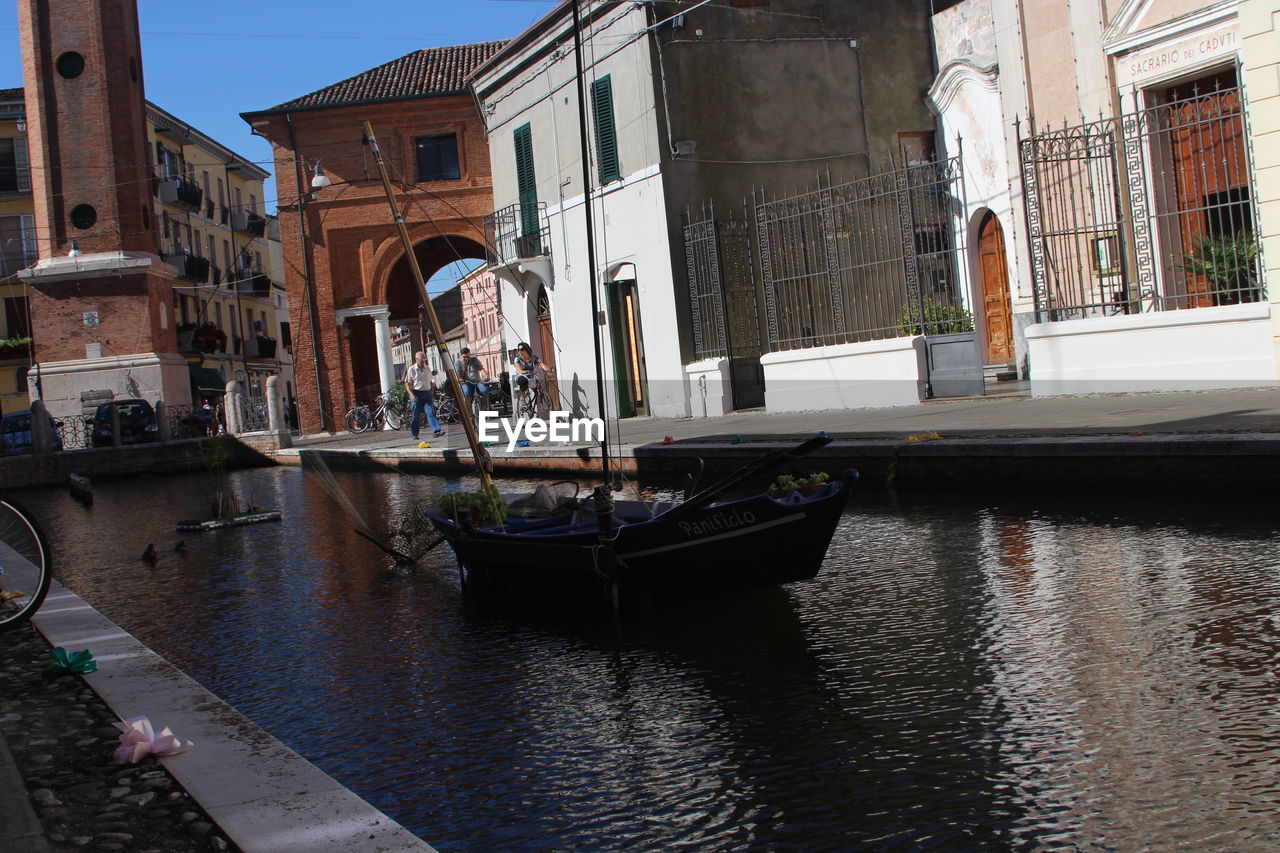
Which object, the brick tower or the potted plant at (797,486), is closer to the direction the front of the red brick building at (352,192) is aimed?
the potted plant

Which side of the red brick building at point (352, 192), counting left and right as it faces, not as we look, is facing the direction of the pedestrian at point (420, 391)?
front

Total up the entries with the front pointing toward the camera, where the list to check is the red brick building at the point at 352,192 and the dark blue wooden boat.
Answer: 1

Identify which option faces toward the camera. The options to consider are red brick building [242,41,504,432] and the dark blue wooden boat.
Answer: the red brick building

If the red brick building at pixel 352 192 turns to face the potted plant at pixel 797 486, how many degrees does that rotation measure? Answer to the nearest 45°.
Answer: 0° — it already faces it

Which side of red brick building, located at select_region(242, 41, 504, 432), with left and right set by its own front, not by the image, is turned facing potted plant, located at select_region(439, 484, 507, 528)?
front

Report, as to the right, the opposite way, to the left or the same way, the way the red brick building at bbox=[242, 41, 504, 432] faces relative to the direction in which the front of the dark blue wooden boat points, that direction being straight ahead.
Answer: to the right

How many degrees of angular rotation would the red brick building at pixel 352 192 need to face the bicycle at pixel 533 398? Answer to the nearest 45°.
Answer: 0° — it already faces it

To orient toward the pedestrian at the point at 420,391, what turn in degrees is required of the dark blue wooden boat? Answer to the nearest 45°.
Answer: approximately 90° to its left

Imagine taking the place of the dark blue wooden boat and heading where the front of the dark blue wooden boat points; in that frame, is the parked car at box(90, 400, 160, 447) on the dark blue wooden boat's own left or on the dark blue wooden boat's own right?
on the dark blue wooden boat's own left

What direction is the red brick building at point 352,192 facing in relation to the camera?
toward the camera

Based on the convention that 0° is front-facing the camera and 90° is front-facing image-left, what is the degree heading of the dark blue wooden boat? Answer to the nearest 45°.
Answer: approximately 270°

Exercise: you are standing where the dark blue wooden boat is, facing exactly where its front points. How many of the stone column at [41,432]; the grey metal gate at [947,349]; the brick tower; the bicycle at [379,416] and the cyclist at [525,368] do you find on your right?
0

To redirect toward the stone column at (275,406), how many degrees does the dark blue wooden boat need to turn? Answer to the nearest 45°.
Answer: approximately 90° to its left
